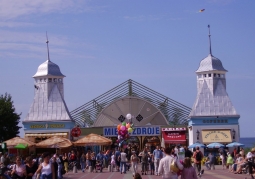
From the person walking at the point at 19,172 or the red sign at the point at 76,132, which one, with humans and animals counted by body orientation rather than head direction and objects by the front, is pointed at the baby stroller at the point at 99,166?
the red sign

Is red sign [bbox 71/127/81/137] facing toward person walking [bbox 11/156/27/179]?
yes

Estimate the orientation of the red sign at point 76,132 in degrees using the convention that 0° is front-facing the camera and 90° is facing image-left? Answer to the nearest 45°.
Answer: approximately 0°

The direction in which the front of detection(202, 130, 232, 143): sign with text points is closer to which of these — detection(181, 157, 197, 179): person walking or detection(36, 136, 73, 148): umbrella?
the person walking

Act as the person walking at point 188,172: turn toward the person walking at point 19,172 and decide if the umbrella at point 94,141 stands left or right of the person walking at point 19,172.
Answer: right

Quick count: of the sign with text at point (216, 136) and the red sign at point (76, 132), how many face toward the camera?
2

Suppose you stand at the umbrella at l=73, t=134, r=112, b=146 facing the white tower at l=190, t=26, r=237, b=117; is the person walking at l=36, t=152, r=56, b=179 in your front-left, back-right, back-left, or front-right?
back-right

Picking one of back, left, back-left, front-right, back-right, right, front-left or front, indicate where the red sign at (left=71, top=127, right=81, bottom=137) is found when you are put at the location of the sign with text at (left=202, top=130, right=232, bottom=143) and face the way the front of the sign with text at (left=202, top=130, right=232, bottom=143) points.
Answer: right

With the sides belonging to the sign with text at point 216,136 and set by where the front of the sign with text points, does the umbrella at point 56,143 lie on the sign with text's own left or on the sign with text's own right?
on the sign with text's own right
